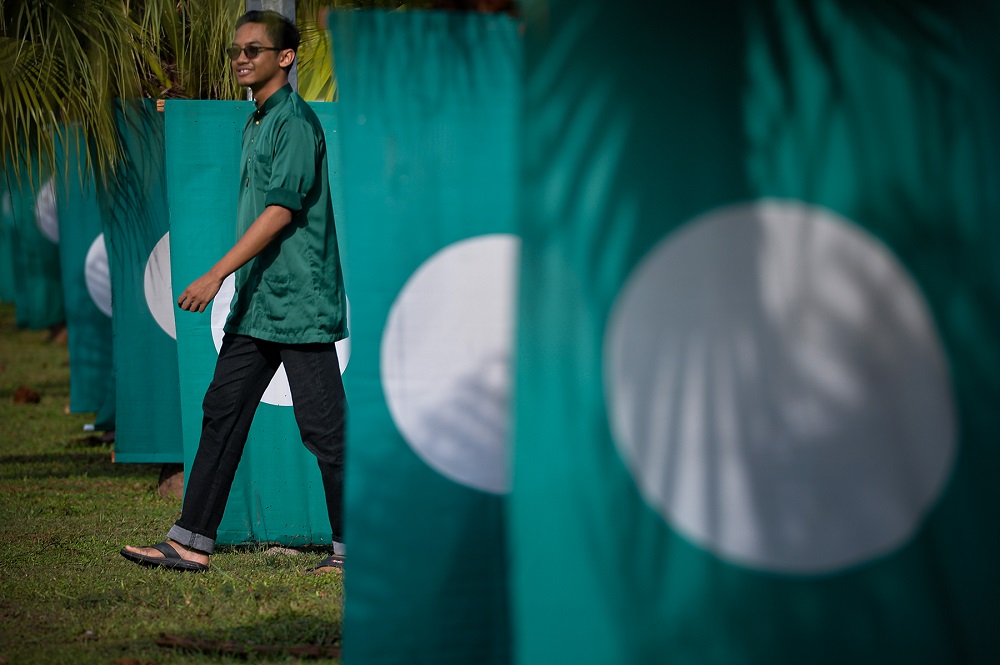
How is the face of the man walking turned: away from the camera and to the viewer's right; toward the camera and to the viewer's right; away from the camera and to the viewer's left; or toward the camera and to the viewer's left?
toward the camera and to the viewer's left

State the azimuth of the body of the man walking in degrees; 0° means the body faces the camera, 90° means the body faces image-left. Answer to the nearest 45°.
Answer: approximately 90°

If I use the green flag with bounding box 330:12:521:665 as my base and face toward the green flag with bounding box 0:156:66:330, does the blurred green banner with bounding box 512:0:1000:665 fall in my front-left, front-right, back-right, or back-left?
back-right
